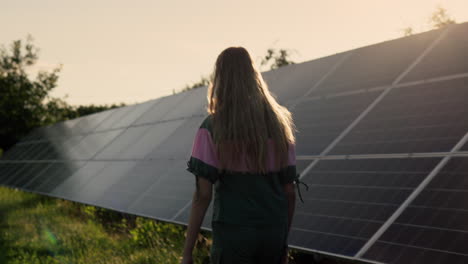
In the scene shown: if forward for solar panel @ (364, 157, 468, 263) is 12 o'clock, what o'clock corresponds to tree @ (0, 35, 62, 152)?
The tree is roughly at 3 o'clock from the solar panel.

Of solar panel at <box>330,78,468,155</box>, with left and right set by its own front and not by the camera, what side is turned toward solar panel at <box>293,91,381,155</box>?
right

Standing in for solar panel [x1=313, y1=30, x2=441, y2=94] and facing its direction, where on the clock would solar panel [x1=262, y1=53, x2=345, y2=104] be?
solar panel [x1=262, y1=53, x2=345, y2=104] is roughly at 3 o'clock from solar panel [x1=313, y1=30, x2=441, y2=94].

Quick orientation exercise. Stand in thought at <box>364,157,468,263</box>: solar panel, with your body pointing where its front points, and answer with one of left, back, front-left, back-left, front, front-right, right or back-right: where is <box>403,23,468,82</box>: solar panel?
back-right

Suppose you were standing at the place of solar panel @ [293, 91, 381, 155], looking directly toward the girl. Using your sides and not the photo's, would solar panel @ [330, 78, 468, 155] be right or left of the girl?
left

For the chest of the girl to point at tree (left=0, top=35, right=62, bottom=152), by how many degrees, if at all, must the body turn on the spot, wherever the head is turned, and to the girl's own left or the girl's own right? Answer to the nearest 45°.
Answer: approximately 45° to the girl's own left

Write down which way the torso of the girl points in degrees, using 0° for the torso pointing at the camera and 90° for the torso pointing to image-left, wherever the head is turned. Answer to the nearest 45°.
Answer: approximately 180°

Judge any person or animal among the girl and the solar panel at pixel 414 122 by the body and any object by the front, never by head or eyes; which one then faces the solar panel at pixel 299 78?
the girl

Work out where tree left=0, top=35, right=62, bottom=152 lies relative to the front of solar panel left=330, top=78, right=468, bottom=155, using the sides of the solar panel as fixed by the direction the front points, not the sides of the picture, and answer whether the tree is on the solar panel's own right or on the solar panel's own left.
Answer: on the solar panel's own right

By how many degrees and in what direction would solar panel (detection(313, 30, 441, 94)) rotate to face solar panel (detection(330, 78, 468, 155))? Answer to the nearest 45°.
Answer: approximately 45° to its left

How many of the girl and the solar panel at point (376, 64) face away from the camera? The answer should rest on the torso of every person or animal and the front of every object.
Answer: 1

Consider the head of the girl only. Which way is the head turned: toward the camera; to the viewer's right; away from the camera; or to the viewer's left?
away from the camera

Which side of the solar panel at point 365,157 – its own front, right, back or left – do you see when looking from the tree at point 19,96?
right

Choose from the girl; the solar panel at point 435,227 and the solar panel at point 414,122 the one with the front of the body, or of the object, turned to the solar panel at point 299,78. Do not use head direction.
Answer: the girl
